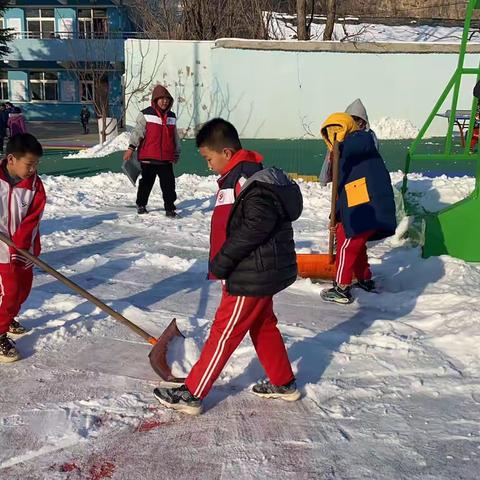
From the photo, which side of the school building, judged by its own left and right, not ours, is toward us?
front

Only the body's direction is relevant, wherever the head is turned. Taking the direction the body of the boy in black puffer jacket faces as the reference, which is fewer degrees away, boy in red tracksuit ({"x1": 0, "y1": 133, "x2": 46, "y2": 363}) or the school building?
the boy in red tracksuit

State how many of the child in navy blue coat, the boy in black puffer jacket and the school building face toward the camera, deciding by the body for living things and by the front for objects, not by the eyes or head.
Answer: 1

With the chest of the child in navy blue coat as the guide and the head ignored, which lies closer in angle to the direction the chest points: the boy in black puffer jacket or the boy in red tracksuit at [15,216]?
the boy in red tracksuit

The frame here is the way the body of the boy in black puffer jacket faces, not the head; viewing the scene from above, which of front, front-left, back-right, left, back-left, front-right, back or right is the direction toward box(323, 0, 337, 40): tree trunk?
right

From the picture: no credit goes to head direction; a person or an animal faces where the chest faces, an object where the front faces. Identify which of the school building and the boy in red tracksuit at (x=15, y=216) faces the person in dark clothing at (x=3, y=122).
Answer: the school building

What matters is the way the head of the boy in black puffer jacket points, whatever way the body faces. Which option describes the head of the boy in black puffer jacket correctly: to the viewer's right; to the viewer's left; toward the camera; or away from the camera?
to the viewer's left

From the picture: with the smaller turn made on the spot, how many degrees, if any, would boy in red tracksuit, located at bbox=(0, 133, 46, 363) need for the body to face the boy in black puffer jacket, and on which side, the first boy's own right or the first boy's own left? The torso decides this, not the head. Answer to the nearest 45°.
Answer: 0° — they already face them

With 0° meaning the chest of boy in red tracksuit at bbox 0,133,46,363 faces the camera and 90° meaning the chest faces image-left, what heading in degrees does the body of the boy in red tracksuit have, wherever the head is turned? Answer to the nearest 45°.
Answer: approximately 315°

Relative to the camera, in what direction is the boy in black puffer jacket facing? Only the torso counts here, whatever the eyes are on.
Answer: to the viewer's left

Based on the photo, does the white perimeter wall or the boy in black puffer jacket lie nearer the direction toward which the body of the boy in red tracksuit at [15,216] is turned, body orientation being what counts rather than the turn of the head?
the boy in black puffer jacket

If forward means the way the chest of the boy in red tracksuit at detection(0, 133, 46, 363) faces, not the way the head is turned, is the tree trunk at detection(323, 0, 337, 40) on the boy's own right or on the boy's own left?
on the boy's own left
